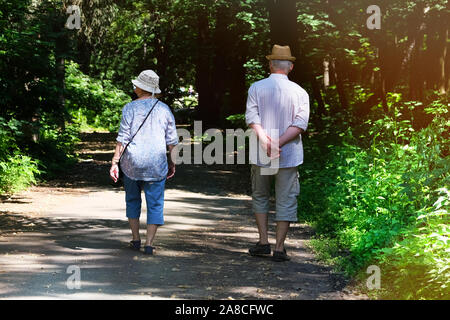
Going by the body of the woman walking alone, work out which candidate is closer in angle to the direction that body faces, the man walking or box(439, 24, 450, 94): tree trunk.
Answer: the tree trunk

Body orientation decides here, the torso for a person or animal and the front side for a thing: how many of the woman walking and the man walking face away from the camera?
2

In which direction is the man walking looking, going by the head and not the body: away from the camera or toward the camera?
away from the camera

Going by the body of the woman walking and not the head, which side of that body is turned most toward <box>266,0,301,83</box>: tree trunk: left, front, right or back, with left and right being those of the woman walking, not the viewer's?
front

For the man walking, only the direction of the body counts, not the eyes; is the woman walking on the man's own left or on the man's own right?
on the man's own left

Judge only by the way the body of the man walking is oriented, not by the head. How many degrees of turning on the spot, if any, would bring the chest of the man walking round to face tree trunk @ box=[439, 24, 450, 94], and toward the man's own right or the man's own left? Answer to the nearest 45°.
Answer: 0° — they already face it

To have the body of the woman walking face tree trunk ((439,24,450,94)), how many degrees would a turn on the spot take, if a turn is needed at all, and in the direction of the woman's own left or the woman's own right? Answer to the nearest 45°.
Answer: approximately 45° to the woman's own right

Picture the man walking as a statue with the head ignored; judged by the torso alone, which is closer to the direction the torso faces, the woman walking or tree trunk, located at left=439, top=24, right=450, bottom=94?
the tree trunk

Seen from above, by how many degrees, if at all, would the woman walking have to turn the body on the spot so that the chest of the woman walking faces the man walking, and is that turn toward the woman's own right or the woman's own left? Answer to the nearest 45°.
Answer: approximately 90° to the woman's own right

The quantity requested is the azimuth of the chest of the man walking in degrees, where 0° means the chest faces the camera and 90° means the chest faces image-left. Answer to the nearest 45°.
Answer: approximately 180°

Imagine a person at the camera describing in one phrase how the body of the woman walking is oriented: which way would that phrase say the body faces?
away from the camera

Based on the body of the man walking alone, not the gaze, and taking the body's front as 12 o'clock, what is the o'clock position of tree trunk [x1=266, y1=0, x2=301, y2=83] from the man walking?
The tree trunk is roughly at 12 o'clock from the man walking.
